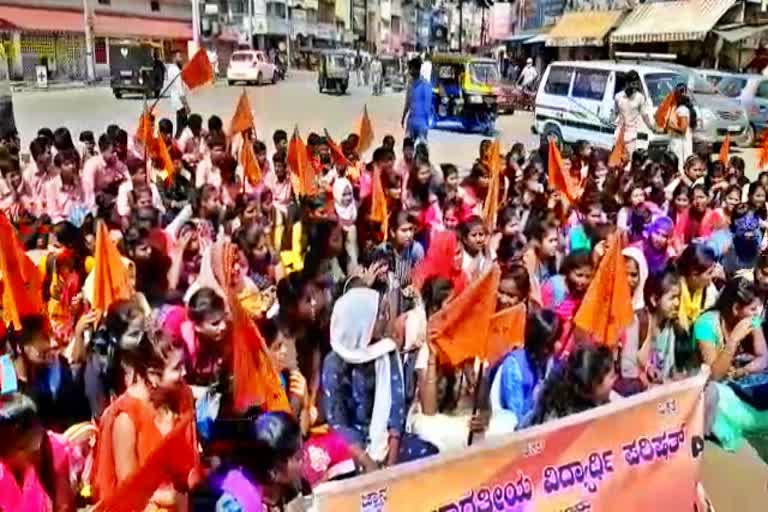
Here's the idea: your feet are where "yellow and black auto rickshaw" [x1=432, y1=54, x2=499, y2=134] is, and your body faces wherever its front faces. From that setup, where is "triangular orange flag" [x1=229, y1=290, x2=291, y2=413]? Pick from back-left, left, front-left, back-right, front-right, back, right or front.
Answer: front-right

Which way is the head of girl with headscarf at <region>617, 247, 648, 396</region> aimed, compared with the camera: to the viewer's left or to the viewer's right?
to the viewer's left

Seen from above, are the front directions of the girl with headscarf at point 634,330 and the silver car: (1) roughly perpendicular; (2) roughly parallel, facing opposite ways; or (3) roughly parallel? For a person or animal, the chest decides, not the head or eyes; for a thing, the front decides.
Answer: roughly perpendicular

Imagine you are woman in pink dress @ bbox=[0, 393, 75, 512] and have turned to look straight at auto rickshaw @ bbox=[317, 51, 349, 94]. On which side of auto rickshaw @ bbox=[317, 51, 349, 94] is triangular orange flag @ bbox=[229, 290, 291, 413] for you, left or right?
right

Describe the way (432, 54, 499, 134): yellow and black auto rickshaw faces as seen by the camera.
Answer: facing the viewer and to the right of the viewer

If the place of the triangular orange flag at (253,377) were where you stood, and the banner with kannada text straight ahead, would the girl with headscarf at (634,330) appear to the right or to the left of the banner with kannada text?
left

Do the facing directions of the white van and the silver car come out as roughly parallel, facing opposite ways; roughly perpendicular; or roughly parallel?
roughly parallel

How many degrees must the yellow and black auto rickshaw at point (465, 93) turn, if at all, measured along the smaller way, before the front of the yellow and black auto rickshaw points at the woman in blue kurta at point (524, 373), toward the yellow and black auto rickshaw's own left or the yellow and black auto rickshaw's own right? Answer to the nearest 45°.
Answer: approximately 45° to the yellow and black auto rickshaw's own right

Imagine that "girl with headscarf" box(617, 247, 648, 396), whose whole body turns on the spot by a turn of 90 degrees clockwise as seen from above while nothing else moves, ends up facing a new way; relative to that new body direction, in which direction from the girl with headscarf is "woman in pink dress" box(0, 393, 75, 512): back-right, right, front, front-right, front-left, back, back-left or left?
left

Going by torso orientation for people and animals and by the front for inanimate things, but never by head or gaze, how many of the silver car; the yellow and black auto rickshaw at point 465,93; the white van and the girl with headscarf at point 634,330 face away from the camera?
0

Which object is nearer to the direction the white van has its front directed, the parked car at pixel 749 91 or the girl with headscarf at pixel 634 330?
the girl with headscarf

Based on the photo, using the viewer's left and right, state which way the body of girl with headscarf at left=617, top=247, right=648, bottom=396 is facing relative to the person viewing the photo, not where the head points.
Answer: facing the viewer and to the left of the viewer
